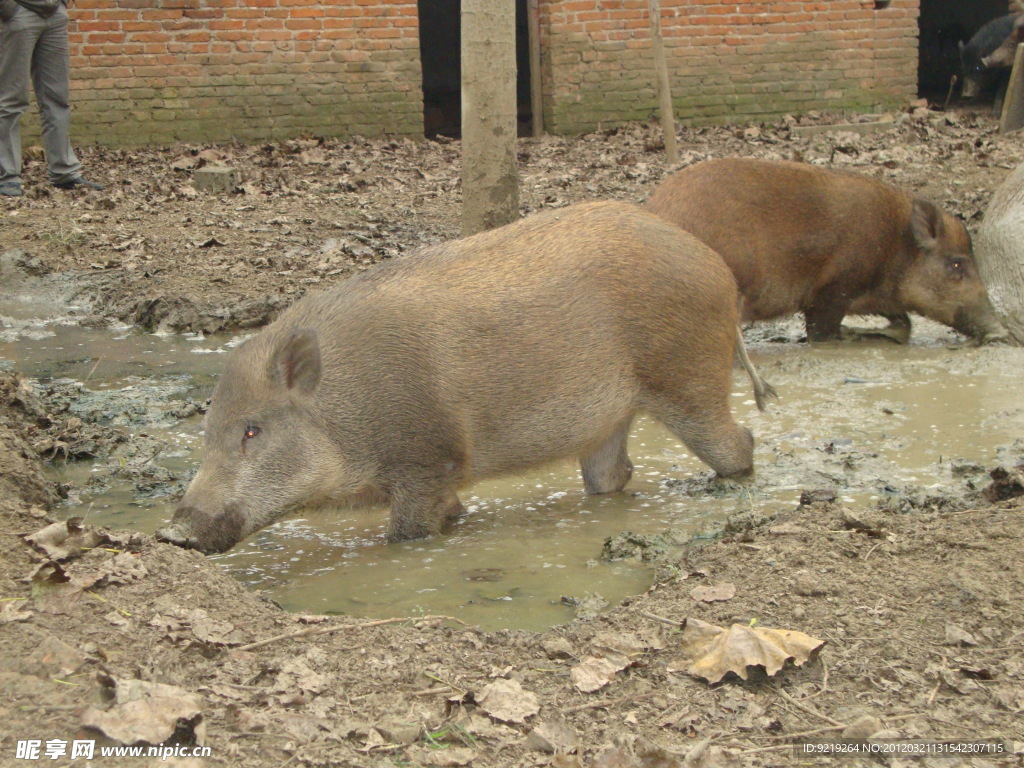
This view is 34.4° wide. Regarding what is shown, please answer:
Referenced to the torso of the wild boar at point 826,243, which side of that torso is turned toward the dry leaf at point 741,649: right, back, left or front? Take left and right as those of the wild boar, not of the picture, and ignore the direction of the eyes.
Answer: right

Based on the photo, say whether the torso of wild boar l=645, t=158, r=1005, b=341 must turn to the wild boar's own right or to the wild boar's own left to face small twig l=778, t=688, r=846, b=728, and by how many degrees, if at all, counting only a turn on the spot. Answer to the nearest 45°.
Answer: approximately 90° to the wild boar's own right

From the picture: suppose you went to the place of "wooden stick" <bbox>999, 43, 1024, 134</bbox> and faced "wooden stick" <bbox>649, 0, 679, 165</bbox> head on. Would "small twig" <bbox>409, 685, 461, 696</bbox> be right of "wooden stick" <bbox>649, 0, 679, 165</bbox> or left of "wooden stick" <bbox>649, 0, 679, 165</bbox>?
left

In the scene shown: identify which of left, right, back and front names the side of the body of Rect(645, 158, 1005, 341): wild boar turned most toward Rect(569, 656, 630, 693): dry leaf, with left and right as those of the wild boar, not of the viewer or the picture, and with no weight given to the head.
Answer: right

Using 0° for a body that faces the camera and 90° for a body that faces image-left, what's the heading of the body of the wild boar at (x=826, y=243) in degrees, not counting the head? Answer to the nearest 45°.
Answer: approximately 270°

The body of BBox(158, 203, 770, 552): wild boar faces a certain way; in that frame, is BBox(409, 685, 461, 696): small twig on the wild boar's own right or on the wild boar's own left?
on the wild boar's own left

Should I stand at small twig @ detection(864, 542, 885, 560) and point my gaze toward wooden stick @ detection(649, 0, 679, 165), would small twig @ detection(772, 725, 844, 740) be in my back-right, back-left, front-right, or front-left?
back-left

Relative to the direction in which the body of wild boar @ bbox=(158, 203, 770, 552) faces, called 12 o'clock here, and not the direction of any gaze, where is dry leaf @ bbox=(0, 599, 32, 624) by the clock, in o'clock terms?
The dry leaf is roughly at 10 o'clock from the wild boar.

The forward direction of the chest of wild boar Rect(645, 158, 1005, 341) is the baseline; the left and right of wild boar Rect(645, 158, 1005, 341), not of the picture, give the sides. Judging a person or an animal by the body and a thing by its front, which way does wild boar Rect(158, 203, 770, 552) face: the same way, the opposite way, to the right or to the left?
the opposite way

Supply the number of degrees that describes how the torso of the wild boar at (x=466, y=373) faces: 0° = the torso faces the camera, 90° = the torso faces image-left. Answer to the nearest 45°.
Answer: approximately 90°

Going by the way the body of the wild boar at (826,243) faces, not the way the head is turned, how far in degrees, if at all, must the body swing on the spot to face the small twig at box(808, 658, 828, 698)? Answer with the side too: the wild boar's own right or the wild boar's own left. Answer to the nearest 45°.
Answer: approximately 90° to the wild boar's own right

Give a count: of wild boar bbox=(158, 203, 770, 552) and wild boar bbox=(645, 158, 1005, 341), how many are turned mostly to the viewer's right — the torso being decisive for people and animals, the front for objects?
1

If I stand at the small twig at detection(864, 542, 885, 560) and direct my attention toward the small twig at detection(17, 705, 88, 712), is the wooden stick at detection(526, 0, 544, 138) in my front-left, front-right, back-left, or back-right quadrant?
back-right
